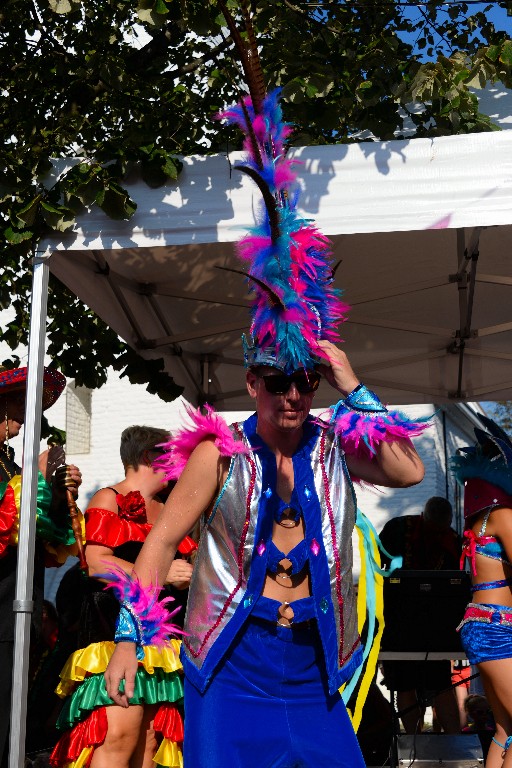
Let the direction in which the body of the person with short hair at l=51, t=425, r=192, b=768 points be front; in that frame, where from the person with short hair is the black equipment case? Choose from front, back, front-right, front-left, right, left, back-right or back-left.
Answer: left

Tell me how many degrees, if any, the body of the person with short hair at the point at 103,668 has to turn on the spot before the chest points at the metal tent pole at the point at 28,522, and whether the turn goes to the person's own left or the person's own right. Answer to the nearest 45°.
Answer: approximately 90° to the person's own right

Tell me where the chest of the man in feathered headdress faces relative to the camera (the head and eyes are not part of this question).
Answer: toward the camera

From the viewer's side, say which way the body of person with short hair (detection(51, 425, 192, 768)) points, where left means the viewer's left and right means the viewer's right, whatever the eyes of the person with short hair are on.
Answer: facing the viewer and to the right of the viewer

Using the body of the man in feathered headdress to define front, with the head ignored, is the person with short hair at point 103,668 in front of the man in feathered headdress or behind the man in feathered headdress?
behind

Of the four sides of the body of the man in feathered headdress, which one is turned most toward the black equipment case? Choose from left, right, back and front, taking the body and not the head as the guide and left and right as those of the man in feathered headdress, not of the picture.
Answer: back

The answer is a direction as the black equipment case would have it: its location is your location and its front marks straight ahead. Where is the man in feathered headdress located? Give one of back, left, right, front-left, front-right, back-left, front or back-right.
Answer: front

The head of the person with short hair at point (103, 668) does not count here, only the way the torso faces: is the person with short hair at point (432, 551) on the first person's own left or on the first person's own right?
on the first person's own left

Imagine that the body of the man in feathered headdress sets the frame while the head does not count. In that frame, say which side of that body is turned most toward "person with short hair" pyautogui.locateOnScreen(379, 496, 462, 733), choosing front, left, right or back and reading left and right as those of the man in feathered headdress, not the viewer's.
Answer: back

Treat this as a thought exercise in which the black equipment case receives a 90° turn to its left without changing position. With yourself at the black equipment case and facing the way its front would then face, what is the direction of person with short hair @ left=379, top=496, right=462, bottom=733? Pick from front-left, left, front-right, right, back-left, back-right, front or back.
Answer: left

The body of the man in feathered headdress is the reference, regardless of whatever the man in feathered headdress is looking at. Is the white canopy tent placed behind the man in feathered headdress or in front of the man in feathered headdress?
behind

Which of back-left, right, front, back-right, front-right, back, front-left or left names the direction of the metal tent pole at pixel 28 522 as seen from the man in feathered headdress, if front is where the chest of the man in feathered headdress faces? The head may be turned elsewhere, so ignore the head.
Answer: back-right

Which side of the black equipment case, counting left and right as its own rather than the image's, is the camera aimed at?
front
